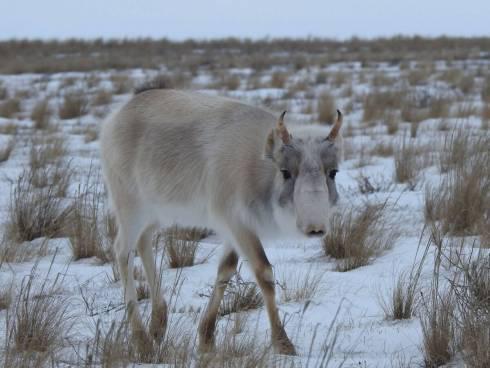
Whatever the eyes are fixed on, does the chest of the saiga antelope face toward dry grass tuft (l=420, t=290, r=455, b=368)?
yes

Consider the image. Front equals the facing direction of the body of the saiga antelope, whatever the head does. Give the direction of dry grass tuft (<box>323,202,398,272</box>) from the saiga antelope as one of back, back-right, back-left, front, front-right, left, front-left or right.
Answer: left

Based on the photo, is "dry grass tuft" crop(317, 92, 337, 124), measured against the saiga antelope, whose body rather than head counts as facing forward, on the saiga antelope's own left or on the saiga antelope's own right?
on the saiga antelope's own left

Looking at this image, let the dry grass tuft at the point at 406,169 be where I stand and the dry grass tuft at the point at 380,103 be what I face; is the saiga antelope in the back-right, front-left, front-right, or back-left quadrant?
back-left

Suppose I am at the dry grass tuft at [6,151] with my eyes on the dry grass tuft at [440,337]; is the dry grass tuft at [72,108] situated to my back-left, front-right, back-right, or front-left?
back-left

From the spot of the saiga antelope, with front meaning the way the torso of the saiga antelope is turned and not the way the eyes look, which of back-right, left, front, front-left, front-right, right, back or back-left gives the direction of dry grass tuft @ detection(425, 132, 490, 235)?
left

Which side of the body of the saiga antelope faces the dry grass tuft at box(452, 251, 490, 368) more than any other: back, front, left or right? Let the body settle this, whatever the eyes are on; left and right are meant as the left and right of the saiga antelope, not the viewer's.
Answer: front

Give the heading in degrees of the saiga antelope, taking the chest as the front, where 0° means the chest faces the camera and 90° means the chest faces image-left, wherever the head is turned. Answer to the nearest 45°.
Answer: approximately 315°

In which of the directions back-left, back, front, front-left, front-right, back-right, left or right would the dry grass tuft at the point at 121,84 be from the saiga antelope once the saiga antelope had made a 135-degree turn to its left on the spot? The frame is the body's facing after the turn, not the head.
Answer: front

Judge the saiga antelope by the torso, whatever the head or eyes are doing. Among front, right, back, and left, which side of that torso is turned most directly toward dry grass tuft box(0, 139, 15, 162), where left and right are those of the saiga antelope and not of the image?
back

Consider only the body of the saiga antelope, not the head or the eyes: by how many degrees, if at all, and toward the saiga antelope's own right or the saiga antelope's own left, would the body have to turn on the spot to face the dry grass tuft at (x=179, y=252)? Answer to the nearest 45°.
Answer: approximately 135° to the saiga antelope's own left

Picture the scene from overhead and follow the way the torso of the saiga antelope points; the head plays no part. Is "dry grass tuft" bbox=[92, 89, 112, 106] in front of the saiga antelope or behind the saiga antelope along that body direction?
behind
